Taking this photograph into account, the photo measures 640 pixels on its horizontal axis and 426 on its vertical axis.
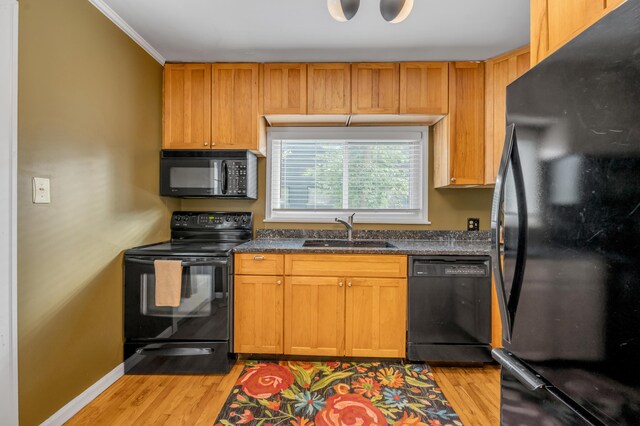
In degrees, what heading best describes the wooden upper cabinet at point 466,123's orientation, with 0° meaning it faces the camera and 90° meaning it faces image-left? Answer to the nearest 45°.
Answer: approximately 0°

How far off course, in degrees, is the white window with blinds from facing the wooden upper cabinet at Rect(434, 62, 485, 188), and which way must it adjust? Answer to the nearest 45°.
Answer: approximately 90° to its left

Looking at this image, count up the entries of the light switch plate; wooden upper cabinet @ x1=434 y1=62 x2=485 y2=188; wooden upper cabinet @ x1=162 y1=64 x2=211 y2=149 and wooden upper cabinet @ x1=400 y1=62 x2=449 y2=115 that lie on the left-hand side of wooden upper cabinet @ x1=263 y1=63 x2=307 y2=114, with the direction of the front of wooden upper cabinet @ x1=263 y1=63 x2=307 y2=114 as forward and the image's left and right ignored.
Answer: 2

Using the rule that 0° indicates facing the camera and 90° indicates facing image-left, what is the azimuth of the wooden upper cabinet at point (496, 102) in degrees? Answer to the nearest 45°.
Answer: approximately 45°

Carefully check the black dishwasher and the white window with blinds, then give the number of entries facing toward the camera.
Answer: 2

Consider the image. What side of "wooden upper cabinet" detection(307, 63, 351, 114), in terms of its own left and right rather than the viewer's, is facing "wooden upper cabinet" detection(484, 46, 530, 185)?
left

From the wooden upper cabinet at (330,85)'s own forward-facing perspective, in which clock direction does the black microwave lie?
The black microwave is roughly at 3 o'clock from the wooden upper cabinet.
